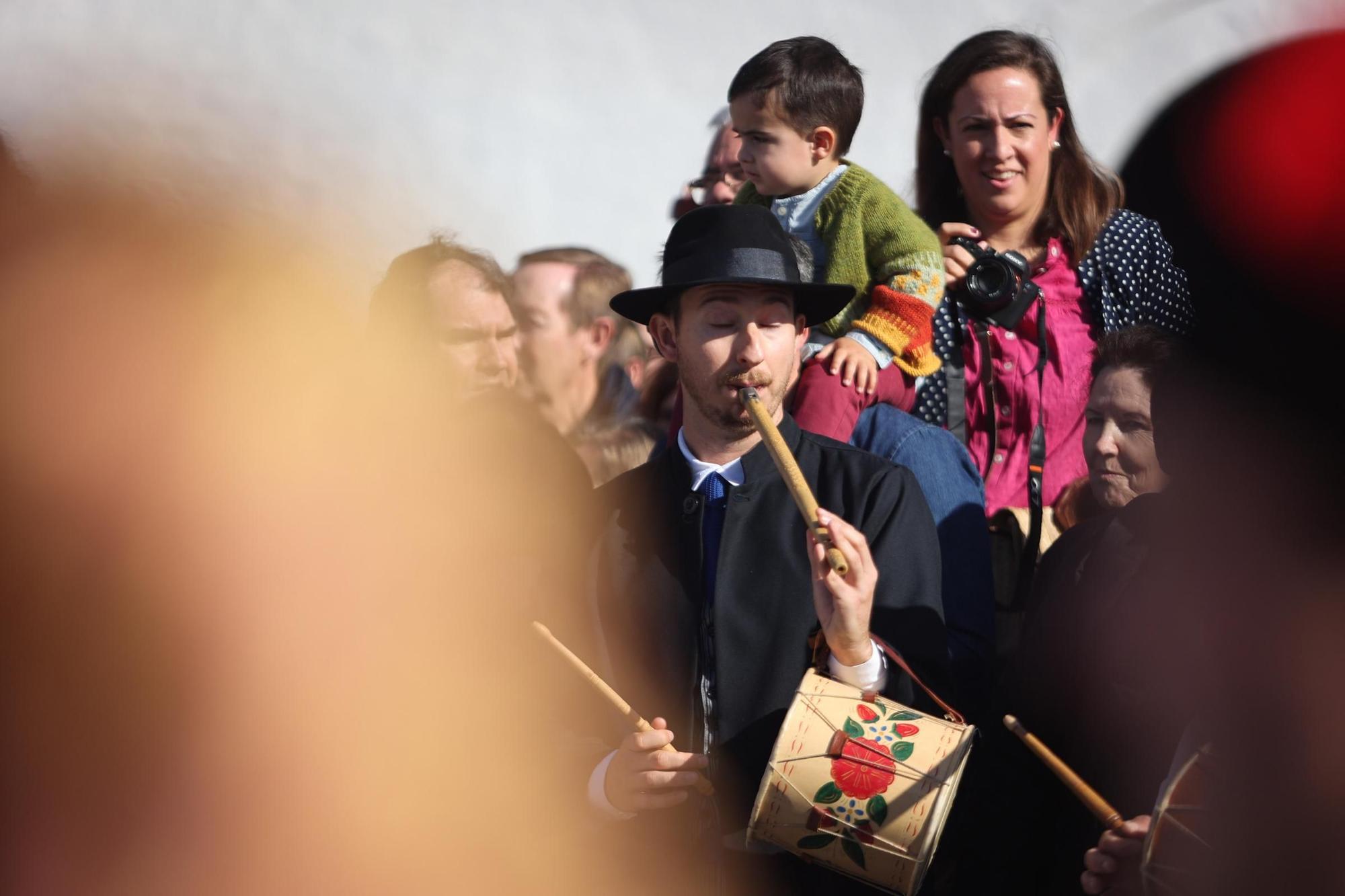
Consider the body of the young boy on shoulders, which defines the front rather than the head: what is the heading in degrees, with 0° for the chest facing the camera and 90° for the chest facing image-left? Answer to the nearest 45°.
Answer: approximately 45°

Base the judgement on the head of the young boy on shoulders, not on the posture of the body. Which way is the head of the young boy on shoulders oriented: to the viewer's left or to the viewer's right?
to the viewer's left
